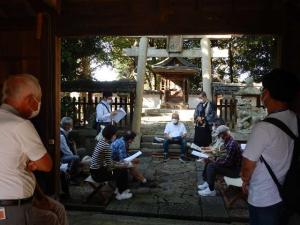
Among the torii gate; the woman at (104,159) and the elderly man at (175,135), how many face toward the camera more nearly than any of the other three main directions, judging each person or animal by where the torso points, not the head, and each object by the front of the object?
2

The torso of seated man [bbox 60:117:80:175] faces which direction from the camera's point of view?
to the viewer's right

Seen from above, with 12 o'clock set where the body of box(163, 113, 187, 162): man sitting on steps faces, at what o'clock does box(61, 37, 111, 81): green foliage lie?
The green foliage is roughly at 4 o'clock from the man sitting on steps.

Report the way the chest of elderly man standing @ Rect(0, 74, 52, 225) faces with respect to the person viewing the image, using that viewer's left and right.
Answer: facing away from the viewer and to the right of the viewer

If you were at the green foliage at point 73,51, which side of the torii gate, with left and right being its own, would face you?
right

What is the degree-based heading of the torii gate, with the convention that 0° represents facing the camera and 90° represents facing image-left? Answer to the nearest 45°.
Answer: approximately 0°

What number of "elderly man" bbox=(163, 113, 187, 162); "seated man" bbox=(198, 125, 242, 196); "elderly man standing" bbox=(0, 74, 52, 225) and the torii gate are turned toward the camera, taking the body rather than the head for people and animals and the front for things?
2

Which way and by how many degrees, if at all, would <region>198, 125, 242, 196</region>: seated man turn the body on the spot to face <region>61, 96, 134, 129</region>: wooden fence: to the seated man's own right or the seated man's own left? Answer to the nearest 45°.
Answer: approximately 45° to the seated man's own right

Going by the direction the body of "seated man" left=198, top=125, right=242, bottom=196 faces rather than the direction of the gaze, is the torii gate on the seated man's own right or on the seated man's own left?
on the seated man's own right

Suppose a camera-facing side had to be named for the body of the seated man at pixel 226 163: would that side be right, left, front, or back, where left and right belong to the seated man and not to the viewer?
left
